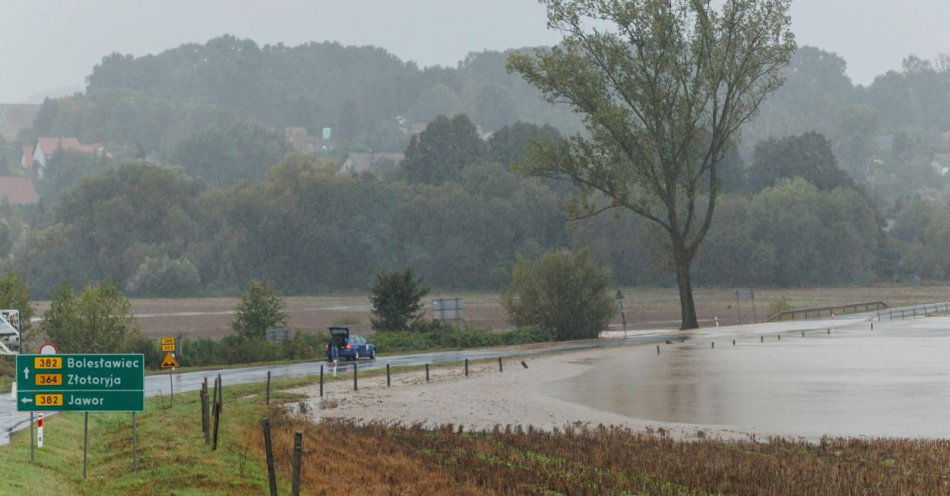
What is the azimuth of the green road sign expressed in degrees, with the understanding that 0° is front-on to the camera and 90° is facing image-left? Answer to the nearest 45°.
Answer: approximately 0°
